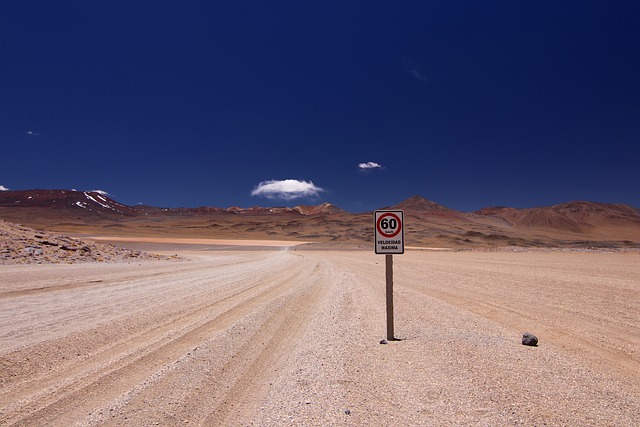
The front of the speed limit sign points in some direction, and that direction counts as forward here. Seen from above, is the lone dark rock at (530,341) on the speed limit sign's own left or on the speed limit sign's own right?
on the speed limit sign's own left

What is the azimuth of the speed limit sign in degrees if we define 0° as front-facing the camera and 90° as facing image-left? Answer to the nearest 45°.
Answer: approximately 0°

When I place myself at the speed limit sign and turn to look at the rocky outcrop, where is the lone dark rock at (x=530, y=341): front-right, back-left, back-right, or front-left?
back-right

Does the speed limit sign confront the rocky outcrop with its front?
no
